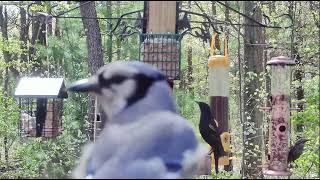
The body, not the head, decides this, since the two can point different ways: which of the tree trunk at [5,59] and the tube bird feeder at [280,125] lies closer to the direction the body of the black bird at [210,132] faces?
the tree trunk

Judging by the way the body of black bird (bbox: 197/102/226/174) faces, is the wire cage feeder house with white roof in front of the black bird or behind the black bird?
in front

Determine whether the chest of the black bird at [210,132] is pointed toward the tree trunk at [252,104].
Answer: no

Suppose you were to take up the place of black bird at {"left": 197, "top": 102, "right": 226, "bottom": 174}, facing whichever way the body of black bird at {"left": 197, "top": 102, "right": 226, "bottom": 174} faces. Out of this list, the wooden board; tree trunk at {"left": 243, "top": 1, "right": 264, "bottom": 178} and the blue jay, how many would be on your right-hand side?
1
